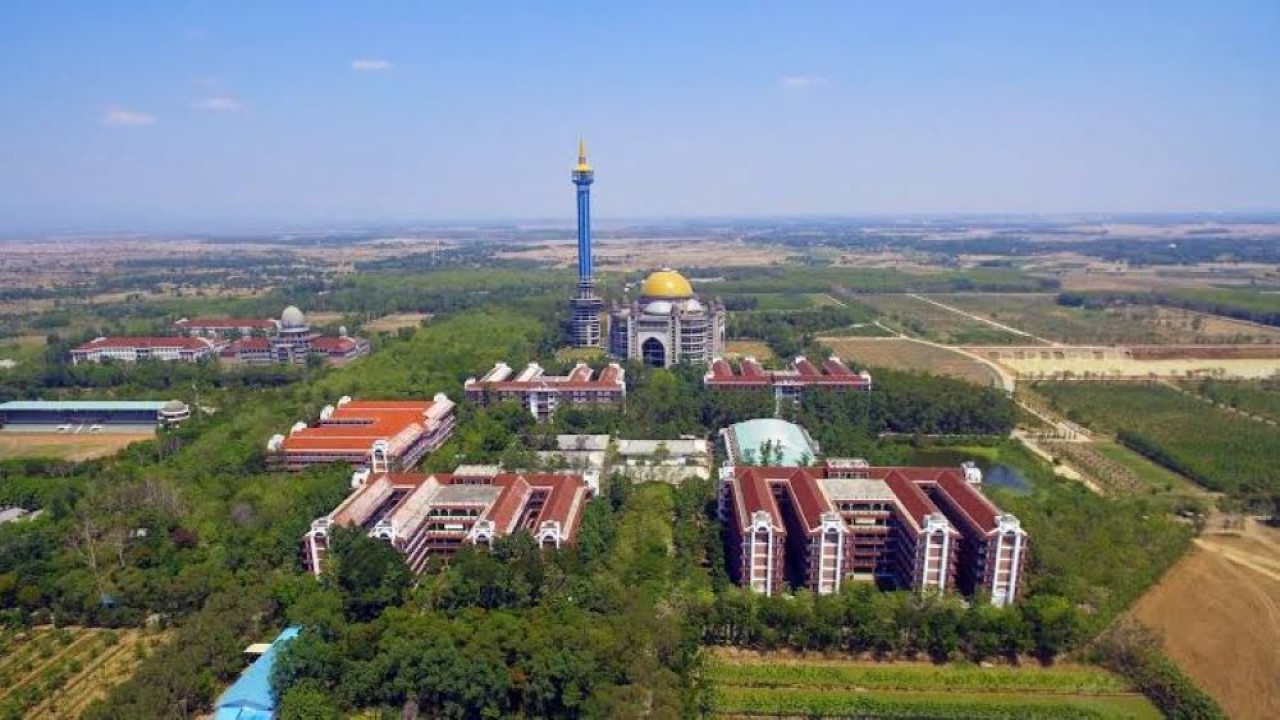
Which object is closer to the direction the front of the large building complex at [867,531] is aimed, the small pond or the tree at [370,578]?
the tree

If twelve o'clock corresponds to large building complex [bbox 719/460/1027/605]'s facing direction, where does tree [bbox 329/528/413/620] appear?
The tree is roughly at 2 o'clock from the large building complex.

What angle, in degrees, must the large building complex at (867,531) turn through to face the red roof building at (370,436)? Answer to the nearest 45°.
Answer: approximately 90° to its right

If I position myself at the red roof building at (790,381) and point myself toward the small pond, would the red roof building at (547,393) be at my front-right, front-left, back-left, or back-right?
back-right

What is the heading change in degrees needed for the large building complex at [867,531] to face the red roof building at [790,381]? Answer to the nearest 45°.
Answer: approximately 180°

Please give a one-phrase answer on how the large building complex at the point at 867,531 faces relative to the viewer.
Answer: facing the viewer

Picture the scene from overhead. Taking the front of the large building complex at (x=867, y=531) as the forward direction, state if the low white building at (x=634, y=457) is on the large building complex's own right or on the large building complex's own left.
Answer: on the large building complex's own right

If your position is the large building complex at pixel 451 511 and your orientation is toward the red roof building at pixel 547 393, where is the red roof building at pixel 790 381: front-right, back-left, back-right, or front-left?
front-right

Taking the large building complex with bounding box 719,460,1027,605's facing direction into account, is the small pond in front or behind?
behind

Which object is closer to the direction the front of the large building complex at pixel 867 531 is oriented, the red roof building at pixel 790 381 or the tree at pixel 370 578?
the tree

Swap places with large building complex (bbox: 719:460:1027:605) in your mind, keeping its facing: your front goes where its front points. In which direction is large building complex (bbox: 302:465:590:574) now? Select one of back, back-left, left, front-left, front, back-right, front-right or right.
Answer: right

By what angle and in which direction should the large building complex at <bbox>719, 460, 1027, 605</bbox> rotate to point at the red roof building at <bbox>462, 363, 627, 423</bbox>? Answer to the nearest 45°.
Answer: approximately 135° to its right
